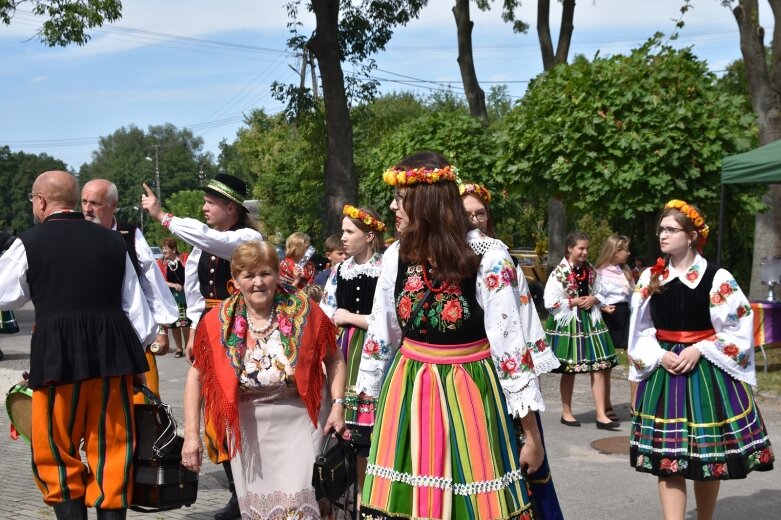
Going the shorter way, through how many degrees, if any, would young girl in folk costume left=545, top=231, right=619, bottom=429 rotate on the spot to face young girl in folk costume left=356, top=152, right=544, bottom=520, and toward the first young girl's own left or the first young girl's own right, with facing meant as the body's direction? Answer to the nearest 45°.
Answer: approximately 45° to the first young girl's own right

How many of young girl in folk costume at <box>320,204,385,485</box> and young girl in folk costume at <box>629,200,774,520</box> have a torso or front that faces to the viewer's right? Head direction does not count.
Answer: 0

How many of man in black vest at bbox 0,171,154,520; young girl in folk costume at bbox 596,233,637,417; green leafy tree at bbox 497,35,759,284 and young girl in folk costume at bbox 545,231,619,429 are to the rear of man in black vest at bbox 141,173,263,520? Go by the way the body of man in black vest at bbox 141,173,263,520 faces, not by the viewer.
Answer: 3

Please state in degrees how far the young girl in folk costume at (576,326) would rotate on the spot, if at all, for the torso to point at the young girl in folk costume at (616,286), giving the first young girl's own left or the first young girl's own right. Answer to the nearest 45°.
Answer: approximately 135° to the first young girl's own left

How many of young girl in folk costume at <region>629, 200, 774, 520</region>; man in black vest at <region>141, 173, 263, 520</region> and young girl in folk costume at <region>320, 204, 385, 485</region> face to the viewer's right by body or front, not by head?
0

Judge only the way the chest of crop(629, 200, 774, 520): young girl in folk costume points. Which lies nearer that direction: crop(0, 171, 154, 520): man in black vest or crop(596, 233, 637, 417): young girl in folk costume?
the man in black vest

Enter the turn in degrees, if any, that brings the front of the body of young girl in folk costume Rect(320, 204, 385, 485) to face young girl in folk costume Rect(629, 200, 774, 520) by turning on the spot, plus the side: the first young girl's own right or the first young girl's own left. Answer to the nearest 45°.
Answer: approximately 90° to the first young girl's own left

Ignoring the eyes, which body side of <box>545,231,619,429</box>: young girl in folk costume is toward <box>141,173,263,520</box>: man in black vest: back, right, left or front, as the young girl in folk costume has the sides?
right

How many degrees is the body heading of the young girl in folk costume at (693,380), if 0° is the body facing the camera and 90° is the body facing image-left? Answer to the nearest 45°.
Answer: approximately 45°

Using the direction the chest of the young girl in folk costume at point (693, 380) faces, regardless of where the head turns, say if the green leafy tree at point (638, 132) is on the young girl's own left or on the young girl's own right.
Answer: on the young girl's own right

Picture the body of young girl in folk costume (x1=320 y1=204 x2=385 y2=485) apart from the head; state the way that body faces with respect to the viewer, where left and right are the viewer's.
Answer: facing the viewer and to the left of the viewer

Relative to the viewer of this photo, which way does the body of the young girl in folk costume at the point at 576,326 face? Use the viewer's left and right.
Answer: facing the viewer and to the right of the viewer

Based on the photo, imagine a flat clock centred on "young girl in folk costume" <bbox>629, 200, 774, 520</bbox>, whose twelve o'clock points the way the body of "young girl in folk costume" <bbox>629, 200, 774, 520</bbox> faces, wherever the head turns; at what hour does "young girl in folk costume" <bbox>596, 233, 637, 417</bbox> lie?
"young girl in folk costume" <bbox>596, 233, 637, 417</bbox> is roughly at 4 o'clock from "young girl in folk costume" <bbox>629, 200, 774, 520</bbox>.

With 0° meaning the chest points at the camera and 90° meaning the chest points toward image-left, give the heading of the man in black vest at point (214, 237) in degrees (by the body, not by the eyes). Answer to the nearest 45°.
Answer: approximately 45°

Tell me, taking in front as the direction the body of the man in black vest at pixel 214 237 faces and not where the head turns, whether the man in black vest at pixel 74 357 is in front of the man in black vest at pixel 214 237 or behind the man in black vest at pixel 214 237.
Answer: in front

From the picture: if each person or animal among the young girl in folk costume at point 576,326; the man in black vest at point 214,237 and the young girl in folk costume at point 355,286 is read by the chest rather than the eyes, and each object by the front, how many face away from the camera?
0

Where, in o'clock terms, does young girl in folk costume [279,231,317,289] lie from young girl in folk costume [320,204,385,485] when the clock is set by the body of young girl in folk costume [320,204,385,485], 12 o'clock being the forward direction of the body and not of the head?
young girl in folk costume [279,231,317,289] is roughly at 4 o'clock from young girl in folk costume [320,204,385,485].
